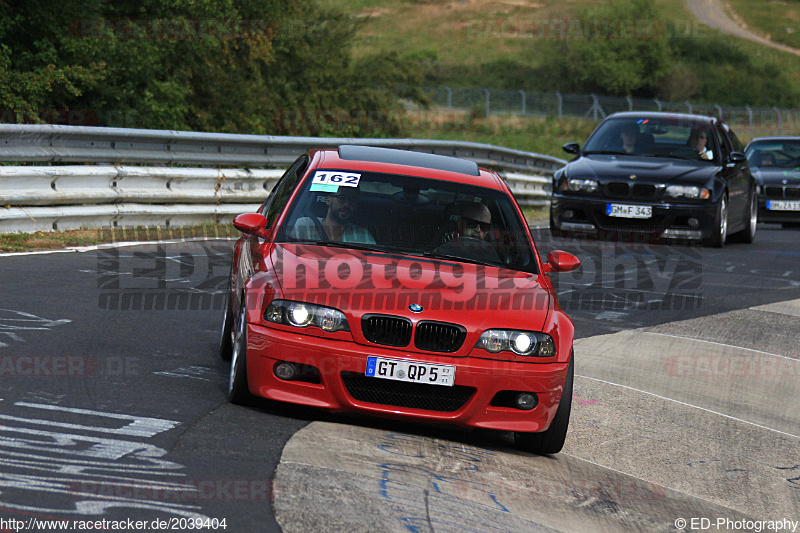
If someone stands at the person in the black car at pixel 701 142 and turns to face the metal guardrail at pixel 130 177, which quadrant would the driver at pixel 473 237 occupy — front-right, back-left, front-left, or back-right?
front-left

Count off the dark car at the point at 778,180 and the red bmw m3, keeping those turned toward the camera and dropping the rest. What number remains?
2

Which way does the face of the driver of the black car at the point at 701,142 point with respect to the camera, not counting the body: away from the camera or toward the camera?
toward the camera

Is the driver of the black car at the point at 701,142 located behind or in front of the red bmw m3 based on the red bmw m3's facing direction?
behind

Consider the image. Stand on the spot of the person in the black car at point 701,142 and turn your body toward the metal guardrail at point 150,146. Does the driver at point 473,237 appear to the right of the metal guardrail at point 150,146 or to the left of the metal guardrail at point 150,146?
left

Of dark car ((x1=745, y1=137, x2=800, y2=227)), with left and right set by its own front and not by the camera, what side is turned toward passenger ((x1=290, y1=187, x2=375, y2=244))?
front

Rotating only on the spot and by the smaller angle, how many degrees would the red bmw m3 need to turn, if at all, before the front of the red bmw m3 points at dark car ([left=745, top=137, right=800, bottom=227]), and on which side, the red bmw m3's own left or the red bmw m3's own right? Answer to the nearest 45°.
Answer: approximately 135° to the red bmw m3's own left

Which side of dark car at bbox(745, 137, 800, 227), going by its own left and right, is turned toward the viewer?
front

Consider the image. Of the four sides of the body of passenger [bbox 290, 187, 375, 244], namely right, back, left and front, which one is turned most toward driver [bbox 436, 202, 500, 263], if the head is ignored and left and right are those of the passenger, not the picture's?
left

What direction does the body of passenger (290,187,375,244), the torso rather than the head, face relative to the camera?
toward the camera

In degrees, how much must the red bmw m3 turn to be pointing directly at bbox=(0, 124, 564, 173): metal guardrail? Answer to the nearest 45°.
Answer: approximately 180°

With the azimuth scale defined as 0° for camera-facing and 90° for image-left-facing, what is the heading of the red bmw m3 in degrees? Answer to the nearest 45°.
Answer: approximately 0°

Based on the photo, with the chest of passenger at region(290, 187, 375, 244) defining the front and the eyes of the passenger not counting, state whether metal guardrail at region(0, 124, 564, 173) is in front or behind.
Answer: behind

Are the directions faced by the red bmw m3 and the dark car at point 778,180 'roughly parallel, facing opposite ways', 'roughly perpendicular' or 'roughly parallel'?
roughly parallel
